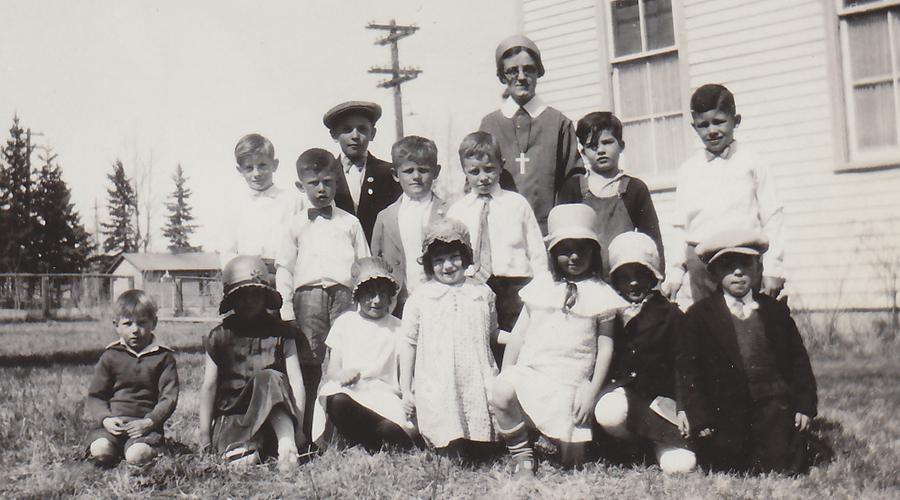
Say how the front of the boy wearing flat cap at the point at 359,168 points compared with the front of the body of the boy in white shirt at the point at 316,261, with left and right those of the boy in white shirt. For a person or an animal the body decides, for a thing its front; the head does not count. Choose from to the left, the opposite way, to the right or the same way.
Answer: the same way

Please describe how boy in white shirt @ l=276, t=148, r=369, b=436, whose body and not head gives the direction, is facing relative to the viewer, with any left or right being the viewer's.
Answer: facing the viewer

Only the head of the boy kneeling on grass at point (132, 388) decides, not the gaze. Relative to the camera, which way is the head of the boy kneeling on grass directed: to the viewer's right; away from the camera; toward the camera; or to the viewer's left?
toward the camera

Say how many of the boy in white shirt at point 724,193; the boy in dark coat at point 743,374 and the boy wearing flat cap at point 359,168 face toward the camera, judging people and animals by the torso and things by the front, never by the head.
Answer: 3

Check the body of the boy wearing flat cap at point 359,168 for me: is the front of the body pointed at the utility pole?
no

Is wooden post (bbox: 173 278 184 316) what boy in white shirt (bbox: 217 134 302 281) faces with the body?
no

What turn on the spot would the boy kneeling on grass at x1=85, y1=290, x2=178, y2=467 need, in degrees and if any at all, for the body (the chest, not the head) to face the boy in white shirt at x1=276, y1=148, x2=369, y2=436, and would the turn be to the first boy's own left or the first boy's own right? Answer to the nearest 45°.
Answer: approximately 90° to the first boy's own left

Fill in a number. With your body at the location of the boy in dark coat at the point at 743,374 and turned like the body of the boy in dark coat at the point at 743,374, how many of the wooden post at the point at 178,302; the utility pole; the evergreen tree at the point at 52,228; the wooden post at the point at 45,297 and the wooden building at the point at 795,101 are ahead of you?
0

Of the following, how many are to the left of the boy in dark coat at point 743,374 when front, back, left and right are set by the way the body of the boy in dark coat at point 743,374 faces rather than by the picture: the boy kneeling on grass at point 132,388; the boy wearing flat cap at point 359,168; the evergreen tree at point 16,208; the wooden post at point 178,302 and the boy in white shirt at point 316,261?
0

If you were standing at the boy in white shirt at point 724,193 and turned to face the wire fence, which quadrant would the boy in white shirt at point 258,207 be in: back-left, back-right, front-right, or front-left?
front-left

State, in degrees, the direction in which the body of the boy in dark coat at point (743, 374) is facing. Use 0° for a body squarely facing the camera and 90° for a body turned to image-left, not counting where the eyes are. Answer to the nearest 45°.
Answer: approximately 0°

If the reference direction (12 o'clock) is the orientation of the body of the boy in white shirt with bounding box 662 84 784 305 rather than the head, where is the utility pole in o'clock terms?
The utility pole is roughly at 5 o'clock from the boy in white shirt.

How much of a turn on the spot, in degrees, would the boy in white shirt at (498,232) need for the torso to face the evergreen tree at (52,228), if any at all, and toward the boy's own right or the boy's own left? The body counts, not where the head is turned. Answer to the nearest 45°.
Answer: approximately 135° to the boy's own right

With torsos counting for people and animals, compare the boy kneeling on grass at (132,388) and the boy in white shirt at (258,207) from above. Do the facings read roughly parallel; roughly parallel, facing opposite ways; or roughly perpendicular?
roughly parallel

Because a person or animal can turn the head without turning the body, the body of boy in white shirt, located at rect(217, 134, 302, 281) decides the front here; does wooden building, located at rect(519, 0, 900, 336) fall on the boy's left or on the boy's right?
on the boy's left

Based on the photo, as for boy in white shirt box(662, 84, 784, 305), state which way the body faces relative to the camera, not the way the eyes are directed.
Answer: toward the camera

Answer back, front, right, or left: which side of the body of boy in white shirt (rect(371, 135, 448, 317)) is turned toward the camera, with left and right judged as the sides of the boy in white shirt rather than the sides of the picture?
front

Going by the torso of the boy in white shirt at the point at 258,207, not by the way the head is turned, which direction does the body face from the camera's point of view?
toward the camera

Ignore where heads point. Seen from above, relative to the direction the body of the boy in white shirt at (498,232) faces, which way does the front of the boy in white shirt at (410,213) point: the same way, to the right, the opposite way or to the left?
the same way
